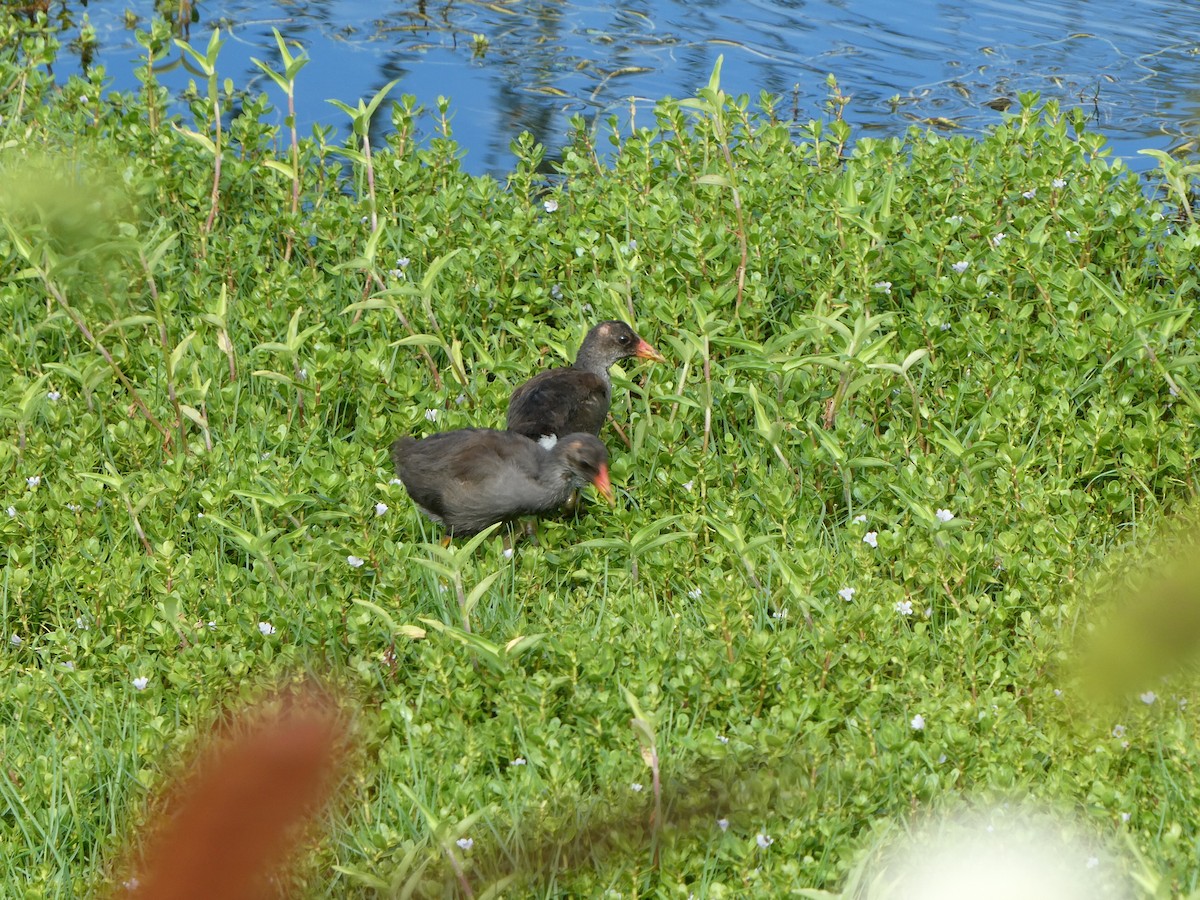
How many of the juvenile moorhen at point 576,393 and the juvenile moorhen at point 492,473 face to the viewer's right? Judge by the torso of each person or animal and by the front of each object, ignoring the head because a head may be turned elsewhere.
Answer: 2

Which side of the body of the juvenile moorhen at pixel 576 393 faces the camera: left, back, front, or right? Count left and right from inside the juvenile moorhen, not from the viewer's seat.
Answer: right

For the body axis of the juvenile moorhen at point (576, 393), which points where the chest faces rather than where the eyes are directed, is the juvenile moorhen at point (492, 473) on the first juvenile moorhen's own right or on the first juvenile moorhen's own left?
on the first juvenile moorhen's own right

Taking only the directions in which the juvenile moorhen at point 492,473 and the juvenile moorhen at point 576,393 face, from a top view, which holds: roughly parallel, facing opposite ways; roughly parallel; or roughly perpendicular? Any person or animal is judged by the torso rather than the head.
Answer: roughly parallel

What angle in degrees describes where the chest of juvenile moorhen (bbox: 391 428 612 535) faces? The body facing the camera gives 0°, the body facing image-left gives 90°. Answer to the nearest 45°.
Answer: approximately 270°

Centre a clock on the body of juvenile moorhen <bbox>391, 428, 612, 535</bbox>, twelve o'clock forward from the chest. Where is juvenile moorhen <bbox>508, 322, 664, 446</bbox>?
juvenile moorhen <bbox>508, 322, 664, 446</bbox> is roughly at 10 o'clock from juvenile moorhen <bbox>391, 428, 612, 535</bbox>.
